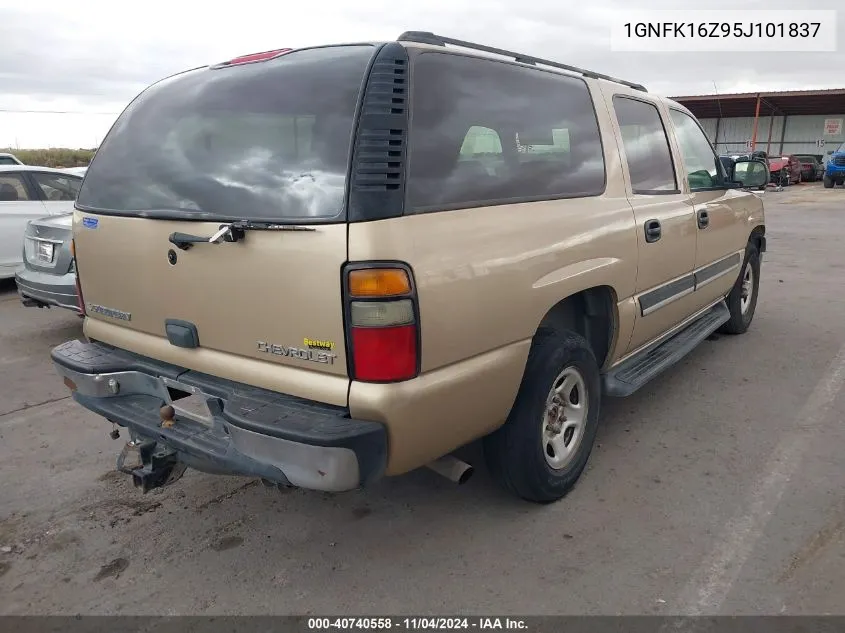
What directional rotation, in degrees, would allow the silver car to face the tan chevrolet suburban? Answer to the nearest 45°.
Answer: approximately 135° to its right

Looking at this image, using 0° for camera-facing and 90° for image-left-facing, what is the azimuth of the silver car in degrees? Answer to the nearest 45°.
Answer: approximately 225°

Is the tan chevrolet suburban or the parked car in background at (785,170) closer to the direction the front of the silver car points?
the parked car in background

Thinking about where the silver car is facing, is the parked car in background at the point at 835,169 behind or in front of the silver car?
in front

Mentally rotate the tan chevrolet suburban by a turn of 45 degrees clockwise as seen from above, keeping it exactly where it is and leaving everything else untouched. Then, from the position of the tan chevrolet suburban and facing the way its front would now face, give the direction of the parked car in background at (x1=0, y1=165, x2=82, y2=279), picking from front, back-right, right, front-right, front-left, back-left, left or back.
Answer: back-left

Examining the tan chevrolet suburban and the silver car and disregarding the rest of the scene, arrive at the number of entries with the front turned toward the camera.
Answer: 0

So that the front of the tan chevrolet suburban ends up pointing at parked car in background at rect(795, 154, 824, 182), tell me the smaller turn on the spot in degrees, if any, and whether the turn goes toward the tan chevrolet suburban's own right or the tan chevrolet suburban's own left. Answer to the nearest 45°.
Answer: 0° — it already faces it

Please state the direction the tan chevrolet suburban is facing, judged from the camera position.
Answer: facing away from the viewer and to the right of the viewer

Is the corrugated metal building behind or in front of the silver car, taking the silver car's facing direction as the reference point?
in front

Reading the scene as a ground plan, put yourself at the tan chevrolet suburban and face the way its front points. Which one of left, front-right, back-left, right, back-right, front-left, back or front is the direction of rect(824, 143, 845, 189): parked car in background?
front

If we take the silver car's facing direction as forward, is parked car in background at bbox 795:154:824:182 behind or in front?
in front
